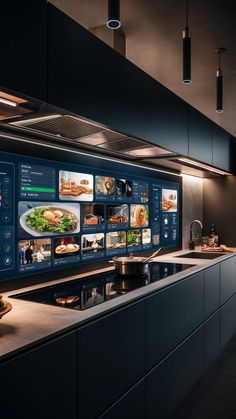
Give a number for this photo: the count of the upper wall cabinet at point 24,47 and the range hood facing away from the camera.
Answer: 0

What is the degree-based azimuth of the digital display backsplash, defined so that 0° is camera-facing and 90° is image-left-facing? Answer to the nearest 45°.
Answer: approximately 315°

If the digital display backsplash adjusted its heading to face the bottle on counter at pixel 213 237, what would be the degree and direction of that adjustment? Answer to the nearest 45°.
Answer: approximately 90° to its left

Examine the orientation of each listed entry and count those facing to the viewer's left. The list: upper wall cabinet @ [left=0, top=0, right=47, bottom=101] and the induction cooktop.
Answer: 0

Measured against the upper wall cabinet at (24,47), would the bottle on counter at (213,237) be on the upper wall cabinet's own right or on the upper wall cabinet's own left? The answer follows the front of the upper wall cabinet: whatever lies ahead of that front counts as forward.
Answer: on the upper wall cabinet's own left

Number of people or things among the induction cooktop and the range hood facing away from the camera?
0

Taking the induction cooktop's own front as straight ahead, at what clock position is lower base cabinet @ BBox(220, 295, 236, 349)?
The lower base cabinet is roughly at 9 o'clock from the induction cooktop.

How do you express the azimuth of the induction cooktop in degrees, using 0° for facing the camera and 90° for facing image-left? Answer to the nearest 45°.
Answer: approximately 315°

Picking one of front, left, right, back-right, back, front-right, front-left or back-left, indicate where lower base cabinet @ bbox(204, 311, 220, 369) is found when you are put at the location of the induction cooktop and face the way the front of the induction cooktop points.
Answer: left

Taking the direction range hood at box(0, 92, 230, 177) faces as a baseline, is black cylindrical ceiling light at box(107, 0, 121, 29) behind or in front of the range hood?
in front
